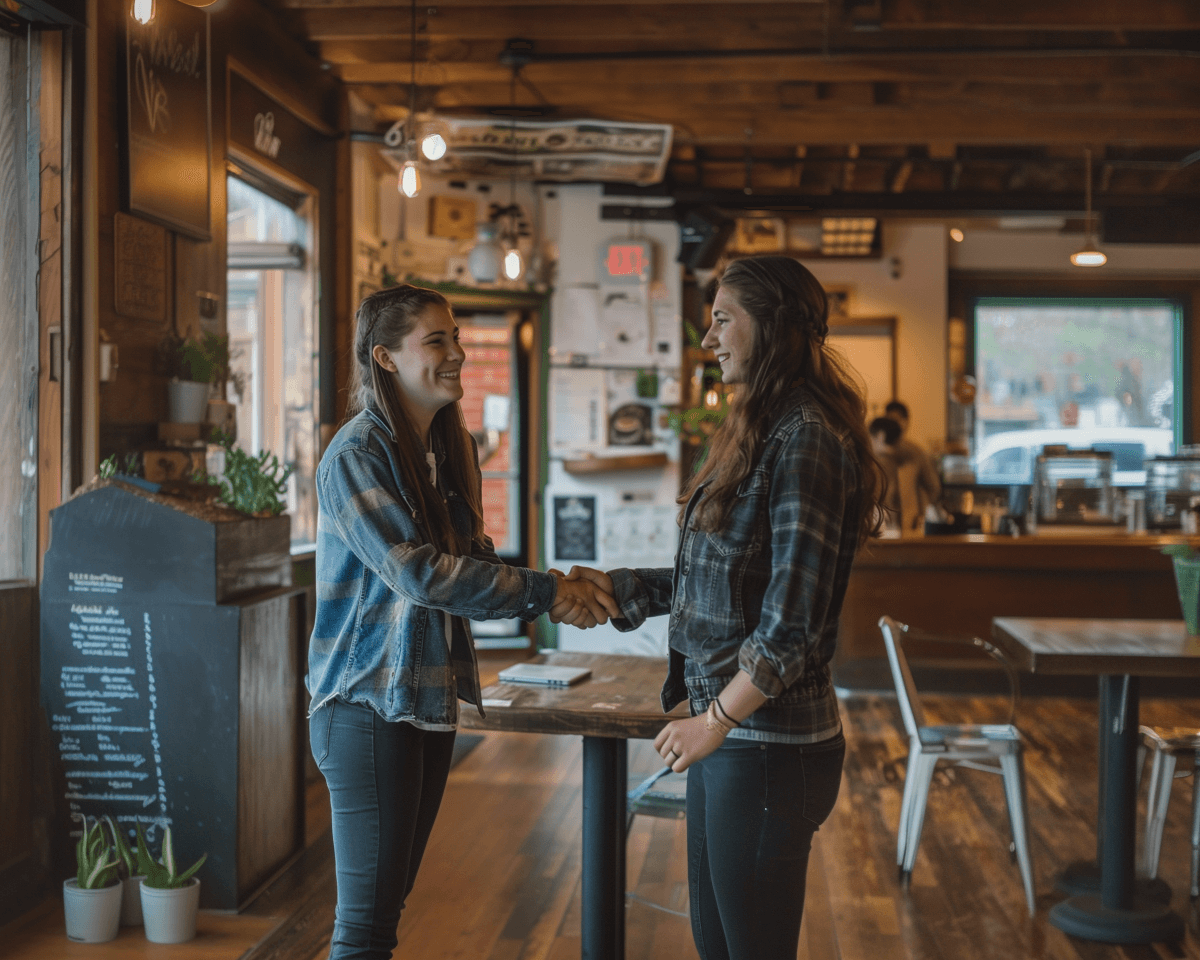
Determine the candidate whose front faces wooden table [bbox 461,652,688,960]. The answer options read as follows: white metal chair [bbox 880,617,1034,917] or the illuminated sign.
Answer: the illuminated sign

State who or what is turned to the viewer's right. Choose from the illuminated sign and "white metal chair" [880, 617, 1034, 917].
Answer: the white metal chair

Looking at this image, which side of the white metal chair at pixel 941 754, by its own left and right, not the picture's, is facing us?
right

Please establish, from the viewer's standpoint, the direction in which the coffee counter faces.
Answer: facing the viewer

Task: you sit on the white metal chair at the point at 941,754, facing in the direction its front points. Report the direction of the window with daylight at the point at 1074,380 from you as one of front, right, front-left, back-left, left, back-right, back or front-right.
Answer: left

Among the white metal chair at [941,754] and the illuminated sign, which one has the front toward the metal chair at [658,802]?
the illuminated sign

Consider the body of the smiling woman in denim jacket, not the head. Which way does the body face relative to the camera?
to the viewer's right

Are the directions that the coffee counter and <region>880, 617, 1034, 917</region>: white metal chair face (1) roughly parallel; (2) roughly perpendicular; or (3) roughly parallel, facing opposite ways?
roughly perpendicular

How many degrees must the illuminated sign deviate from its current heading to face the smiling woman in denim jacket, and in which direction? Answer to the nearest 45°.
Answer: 0° — it already faces them

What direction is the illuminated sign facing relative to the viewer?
toward the camera

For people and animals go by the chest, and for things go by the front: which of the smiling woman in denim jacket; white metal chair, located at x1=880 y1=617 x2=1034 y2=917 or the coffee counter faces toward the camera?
the coffee counter

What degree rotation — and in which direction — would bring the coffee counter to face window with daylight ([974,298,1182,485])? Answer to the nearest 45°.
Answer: approximately 180°

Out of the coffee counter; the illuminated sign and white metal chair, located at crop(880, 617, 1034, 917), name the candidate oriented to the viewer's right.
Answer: the white metal chair

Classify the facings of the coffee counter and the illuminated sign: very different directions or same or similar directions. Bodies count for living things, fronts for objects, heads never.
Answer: same or similar directions

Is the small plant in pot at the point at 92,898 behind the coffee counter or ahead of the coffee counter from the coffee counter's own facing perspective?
ahead
